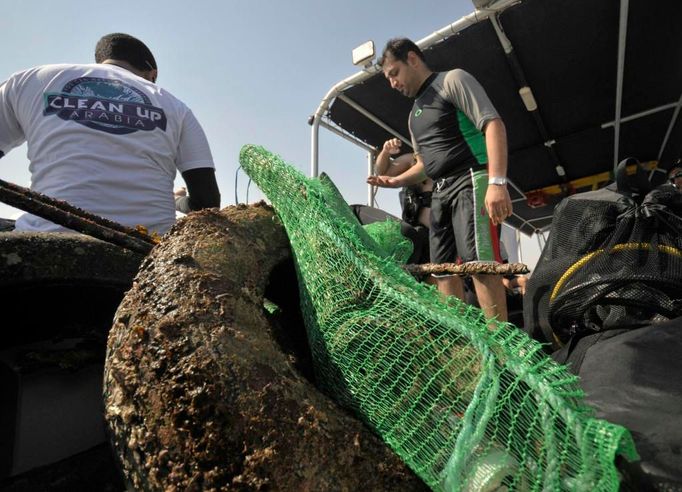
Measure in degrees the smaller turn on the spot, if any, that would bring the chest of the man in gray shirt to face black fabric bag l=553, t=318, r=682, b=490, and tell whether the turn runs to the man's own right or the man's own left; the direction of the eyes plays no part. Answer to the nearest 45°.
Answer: approximately 45° to the man's own left

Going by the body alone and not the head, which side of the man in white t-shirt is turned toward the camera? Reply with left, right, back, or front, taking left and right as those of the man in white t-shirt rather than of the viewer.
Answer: back

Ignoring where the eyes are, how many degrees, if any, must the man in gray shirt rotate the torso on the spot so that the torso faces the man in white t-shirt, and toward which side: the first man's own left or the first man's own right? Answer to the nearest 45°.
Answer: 0° — they already face them

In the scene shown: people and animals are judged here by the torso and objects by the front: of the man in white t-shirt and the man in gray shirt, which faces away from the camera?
the man in white t-shirt

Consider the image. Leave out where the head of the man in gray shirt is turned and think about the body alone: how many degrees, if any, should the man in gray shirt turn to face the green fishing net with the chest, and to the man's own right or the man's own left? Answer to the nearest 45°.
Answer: approximately 45° to the man's own left

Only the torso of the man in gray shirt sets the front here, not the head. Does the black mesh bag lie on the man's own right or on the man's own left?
on the man's own left

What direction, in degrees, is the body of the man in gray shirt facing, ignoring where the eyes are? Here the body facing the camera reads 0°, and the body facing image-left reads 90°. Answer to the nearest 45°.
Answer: approximately 45°

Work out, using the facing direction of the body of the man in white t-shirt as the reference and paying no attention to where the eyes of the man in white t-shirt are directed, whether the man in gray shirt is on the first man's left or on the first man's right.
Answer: on the first man's right
